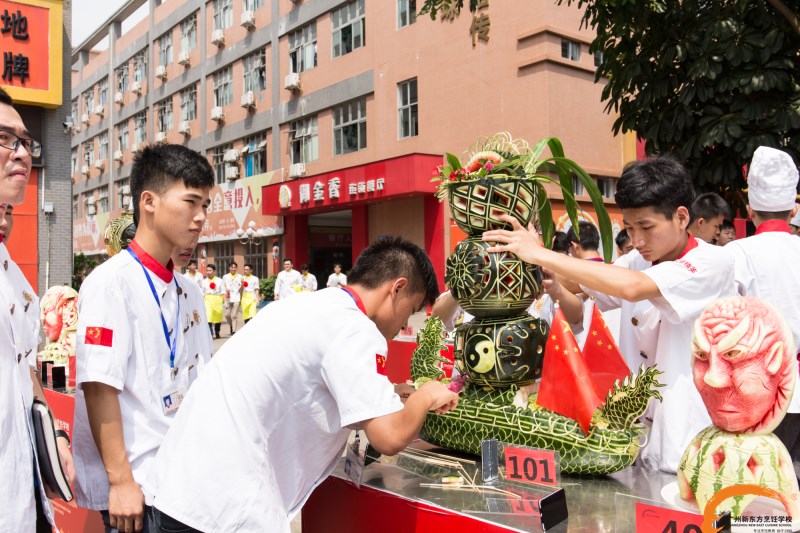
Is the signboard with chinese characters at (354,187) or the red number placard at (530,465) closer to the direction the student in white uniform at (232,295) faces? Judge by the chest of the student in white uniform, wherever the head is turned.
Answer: the red number placard

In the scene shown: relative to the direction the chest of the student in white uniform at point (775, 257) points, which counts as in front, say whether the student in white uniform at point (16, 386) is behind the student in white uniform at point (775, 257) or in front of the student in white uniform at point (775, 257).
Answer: behind

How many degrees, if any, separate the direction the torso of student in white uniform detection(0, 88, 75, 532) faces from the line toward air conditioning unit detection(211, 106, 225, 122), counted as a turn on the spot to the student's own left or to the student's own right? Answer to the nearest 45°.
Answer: approximately 135° to the student's own left

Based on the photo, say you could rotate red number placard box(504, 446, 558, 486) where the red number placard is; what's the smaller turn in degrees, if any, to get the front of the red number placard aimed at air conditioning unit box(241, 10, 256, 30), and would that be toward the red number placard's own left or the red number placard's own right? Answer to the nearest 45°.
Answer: approximately 135° to the red number placard's own right

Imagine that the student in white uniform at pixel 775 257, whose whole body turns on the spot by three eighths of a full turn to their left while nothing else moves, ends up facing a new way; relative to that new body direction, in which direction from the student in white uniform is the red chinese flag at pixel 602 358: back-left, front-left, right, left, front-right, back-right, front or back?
front

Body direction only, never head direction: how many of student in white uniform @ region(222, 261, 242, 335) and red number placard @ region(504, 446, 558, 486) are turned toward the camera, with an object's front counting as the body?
2

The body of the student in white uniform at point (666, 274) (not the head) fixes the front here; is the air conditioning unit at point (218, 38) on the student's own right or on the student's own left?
on the student's own right

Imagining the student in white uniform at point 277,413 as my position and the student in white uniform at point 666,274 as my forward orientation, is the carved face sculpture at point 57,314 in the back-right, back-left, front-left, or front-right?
back-left

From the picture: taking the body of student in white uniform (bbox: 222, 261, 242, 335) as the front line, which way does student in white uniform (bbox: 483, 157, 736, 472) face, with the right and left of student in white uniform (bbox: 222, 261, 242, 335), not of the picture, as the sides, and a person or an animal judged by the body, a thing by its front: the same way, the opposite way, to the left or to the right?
to the right

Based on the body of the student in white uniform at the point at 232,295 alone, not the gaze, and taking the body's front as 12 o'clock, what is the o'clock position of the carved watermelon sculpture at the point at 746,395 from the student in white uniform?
The carved watermelon sculpture is roughly at 12 o'clock from the student in white uniform.
